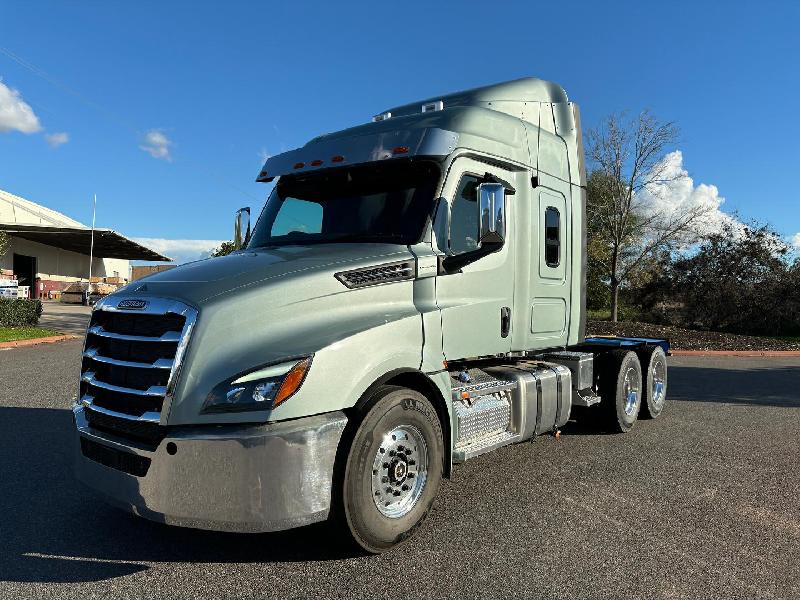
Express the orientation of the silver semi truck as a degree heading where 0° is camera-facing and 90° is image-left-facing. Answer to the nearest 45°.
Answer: approximately 45°

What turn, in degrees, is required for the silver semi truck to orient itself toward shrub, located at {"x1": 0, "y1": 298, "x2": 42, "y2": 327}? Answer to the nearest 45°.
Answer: approximately 90° to its right
